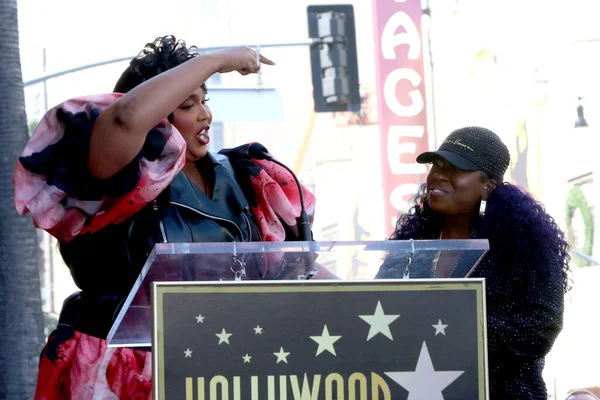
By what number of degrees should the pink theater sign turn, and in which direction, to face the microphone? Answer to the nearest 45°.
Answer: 0° — it already faces it

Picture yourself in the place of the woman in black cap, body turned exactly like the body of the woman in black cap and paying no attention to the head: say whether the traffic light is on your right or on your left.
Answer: on your right

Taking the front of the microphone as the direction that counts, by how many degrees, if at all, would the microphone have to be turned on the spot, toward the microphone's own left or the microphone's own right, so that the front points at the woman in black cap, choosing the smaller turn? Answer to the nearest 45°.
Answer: approximately 135° to the microphone's own right

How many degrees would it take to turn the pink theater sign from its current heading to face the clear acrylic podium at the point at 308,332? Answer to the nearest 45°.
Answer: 0° — it already faces it

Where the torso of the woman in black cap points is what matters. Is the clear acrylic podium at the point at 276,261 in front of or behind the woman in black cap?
in front

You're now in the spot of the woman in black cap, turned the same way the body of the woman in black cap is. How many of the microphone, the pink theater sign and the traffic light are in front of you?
1

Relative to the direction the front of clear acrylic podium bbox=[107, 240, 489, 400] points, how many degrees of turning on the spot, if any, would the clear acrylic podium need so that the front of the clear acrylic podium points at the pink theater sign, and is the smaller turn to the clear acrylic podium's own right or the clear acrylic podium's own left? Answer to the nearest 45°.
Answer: approximately 180°

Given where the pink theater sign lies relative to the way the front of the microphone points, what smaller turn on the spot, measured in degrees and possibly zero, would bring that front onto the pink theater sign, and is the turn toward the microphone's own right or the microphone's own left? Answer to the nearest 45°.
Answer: approximately 90° to the microphone's own right
